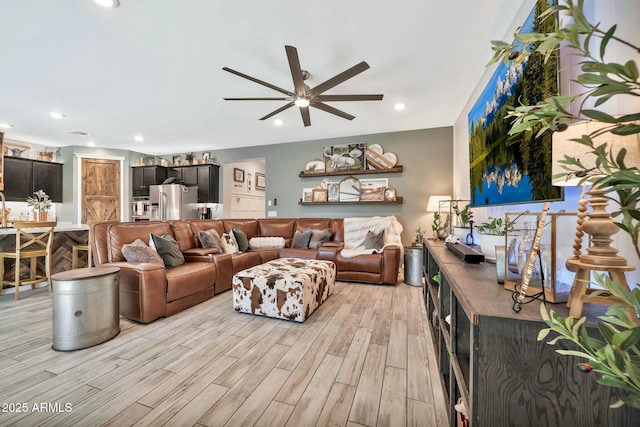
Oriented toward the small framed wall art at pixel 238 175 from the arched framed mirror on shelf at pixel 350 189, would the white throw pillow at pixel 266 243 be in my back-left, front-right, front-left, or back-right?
front-left

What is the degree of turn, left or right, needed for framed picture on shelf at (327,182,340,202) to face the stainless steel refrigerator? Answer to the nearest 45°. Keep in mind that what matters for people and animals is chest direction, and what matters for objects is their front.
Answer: approximately 90° to its right

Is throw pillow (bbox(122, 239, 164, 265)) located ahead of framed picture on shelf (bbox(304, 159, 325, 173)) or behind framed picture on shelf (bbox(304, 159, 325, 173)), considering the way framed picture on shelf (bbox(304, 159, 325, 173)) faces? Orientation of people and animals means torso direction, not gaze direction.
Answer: ahead

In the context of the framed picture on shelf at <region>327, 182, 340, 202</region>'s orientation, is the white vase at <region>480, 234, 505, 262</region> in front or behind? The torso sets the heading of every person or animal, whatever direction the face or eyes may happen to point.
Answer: in front

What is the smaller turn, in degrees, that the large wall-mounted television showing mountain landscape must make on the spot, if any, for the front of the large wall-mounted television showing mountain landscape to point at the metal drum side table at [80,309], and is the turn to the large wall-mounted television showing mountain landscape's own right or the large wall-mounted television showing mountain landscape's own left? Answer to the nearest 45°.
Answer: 0° — it already faces it

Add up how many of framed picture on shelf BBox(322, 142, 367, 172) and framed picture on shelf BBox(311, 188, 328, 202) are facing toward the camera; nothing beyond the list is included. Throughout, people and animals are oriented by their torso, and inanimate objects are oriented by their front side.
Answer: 2

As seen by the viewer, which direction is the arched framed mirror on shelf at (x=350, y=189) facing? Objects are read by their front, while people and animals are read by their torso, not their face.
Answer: toward the camera

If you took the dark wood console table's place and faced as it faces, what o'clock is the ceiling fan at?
The ceiling fan is roughly at 1 o'clock from the dark wood console table.

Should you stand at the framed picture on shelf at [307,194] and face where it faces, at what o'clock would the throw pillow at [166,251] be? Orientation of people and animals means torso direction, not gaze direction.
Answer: The throw pillow is roughly at 1 o'clock from the framed picture on shelf.

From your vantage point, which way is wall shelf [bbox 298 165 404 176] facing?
toward the camera

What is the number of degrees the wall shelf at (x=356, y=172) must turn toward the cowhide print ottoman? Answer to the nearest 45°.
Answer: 0° — it already faces it

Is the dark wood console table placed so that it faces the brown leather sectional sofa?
yes

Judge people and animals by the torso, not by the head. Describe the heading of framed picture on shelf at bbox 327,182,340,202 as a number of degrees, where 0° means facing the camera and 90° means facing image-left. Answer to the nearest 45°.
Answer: approximately 0°

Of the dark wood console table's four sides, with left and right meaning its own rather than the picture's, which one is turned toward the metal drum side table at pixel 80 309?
front

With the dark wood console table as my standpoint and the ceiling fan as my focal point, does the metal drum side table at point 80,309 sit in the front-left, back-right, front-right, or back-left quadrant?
front-left
